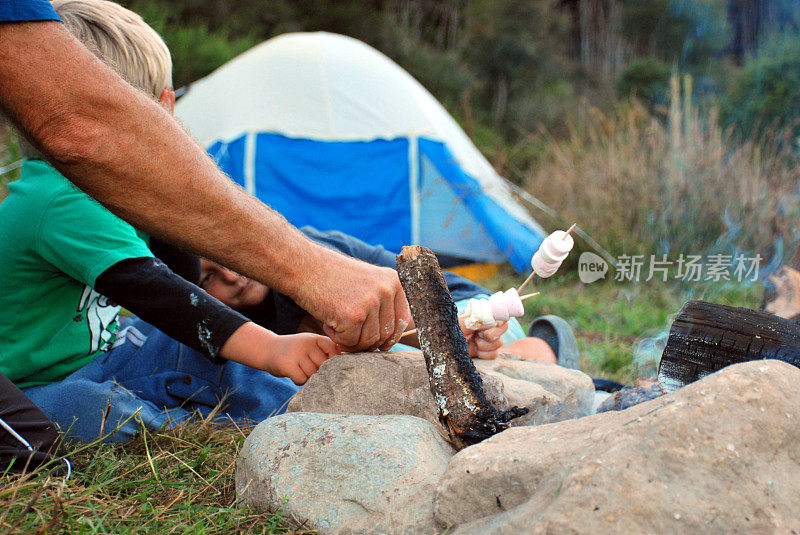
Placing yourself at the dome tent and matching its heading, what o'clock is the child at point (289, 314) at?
The child is roughly at 12 o'clock from the dome tent.

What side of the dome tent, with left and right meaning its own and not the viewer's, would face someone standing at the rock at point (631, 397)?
front

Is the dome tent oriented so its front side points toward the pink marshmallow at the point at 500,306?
yes

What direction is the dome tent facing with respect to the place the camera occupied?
facing the viewer

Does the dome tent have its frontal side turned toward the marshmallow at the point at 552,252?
yes

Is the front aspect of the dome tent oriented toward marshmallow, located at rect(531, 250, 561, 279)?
yes

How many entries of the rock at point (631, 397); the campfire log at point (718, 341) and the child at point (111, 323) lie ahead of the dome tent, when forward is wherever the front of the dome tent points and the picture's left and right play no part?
3

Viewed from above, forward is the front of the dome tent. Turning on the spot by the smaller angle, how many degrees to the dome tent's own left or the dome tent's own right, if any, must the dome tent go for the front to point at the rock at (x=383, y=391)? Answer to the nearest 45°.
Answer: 0° — it already faces it

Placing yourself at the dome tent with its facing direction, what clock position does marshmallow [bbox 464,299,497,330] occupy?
The marshmallow is roughly at 12 o'clock from the dome tent.

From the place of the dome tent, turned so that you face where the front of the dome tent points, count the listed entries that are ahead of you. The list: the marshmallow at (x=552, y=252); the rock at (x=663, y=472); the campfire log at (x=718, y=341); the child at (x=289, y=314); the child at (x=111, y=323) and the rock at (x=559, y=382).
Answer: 6

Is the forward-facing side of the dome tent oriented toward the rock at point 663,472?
yes

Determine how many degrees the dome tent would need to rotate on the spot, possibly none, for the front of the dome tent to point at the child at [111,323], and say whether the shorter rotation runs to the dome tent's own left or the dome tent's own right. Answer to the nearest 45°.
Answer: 0° — it already faces them

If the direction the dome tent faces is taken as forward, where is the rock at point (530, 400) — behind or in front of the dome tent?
in front

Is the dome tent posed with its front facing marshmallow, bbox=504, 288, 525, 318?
yes

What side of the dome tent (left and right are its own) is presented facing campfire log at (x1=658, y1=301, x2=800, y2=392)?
front
